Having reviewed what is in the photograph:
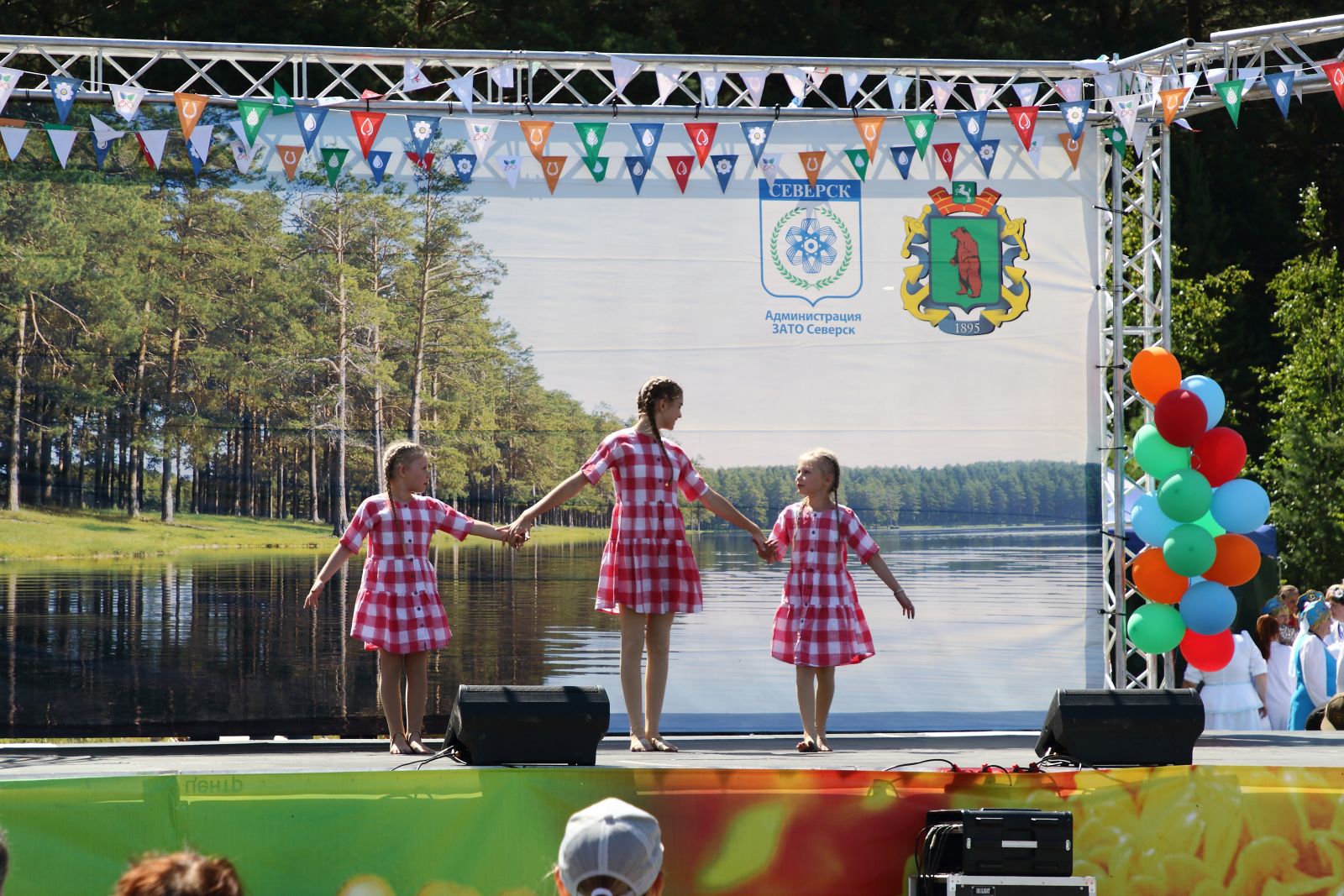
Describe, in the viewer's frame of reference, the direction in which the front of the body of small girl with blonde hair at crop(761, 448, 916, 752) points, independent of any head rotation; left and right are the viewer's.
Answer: facing the viewer and to the left of the viewer

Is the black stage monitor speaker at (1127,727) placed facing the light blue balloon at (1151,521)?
yes

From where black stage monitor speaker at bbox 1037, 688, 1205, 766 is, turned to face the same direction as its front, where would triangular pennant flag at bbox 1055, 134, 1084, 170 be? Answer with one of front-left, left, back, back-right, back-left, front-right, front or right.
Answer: front

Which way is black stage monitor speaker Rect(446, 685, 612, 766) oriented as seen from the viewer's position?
away from the camera

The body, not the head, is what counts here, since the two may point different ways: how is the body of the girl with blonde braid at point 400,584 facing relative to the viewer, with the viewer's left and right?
facing the viewer and to the right of the viewer

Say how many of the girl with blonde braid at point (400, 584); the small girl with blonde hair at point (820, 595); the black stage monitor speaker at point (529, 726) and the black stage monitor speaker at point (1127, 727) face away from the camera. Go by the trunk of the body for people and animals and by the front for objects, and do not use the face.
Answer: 2

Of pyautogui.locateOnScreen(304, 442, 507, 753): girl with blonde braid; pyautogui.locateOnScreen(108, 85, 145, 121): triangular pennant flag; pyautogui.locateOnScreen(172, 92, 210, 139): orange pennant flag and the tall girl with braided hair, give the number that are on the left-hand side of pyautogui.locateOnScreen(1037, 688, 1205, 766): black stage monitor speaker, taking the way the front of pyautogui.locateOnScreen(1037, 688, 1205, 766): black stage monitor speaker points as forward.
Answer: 4

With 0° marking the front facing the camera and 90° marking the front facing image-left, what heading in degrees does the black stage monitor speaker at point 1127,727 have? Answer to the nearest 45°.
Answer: approximately 180°

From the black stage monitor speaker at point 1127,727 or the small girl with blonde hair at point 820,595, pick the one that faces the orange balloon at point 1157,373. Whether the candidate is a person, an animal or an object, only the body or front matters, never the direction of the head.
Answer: the black stage monitor speaker

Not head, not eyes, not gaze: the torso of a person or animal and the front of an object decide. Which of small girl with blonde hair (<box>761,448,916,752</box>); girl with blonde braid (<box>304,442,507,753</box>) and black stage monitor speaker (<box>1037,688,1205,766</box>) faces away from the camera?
the black stage monitor speaker

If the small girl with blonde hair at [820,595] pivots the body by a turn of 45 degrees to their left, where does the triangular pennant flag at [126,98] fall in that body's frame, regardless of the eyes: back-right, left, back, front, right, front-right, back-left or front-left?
right

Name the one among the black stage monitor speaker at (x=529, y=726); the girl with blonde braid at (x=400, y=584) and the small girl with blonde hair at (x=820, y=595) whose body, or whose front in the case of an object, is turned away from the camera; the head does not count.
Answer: the black stage monitor speaker

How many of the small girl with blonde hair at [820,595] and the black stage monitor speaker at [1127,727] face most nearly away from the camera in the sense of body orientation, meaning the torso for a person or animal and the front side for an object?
1

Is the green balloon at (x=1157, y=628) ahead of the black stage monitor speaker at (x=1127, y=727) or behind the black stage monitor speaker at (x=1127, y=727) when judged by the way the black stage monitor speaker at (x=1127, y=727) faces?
ahead

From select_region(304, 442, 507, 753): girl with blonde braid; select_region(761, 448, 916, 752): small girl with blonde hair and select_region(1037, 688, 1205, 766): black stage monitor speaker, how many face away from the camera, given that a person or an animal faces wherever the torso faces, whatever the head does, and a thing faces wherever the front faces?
1

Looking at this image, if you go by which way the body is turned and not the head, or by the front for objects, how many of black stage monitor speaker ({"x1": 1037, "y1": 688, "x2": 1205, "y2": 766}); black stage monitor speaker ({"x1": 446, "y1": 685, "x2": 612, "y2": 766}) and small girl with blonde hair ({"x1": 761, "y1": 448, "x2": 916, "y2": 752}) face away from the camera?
2
